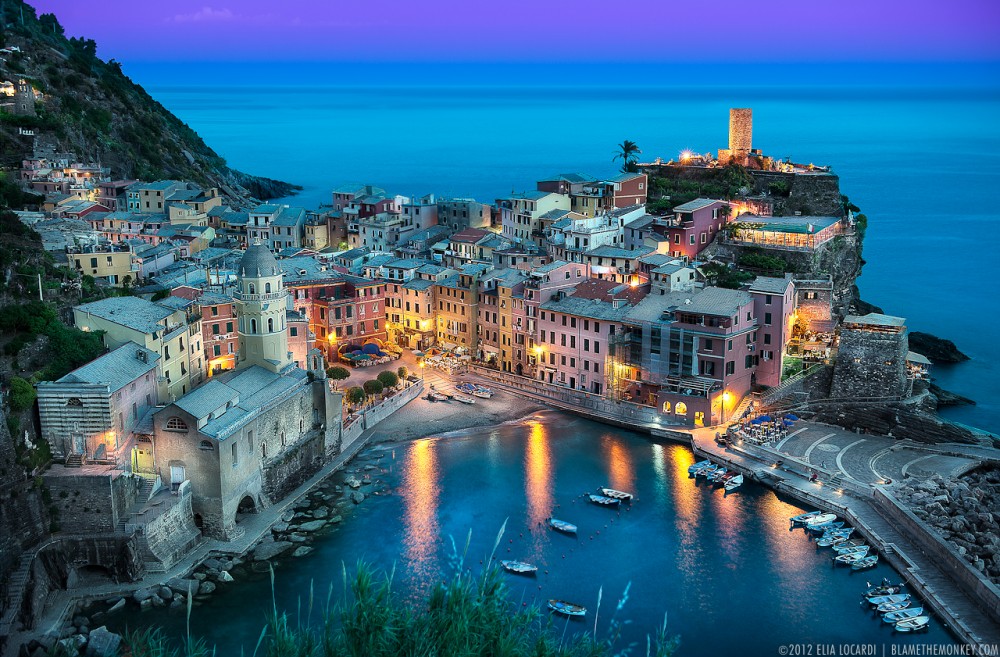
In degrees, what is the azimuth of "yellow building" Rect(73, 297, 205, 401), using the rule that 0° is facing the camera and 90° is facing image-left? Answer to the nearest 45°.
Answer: approximately 315°

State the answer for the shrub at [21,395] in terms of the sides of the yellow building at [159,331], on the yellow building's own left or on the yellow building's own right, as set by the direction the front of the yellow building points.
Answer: on the yellow building's own right

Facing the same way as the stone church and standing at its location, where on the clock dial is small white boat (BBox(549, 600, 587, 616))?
The small white boat is roughly at 9 o'clock from the stone church.

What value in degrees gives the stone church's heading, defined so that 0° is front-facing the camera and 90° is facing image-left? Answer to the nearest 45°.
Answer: approximately 45°
